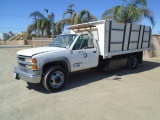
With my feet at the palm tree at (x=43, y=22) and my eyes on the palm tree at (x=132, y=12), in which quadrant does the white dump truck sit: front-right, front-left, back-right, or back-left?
front-right

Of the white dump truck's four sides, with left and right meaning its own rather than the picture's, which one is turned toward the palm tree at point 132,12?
back

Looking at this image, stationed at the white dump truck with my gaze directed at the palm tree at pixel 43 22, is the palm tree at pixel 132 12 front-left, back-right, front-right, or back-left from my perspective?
front-right

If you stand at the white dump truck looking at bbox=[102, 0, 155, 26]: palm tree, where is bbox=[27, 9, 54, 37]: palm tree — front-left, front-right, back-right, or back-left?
front-left

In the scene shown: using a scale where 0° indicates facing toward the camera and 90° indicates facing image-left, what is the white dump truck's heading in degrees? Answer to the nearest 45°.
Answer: approximately 45°

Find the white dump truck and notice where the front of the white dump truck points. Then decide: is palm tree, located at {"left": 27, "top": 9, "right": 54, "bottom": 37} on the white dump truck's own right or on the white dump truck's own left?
on the white dump truck's own right
